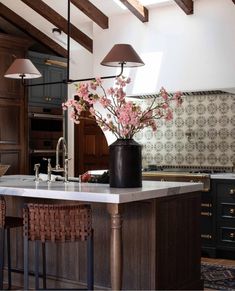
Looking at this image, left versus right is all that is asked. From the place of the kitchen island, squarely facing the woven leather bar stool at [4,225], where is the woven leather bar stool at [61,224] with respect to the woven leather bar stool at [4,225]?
left

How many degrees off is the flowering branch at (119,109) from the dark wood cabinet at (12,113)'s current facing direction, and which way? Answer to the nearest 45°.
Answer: approximately 45° to its right

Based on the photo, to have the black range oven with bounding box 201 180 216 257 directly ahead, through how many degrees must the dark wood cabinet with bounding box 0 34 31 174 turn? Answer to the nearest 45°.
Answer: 0° — it already faces it

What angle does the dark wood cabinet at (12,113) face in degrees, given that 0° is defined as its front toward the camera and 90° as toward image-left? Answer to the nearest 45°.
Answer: approximately 315°

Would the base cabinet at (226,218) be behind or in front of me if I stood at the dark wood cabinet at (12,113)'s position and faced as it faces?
in front

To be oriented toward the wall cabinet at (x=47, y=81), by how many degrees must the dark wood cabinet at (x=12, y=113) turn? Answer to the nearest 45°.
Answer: approximately 90° to its left

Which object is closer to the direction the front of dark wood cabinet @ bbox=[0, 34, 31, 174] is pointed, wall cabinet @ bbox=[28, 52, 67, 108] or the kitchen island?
the kitchen island

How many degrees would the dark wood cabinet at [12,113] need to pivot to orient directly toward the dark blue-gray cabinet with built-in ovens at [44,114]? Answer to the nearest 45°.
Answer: approximately 90° to its left

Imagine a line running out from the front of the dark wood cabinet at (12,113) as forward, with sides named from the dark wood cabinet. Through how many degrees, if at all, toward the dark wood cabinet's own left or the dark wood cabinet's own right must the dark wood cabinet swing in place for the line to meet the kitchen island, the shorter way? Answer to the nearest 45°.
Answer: approximately 45° to the dark wood cabinet's own right

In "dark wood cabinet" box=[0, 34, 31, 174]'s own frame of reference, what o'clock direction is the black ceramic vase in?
The black ceramic vase is roughly at 1 o'clock from the dark wood cabinet.
